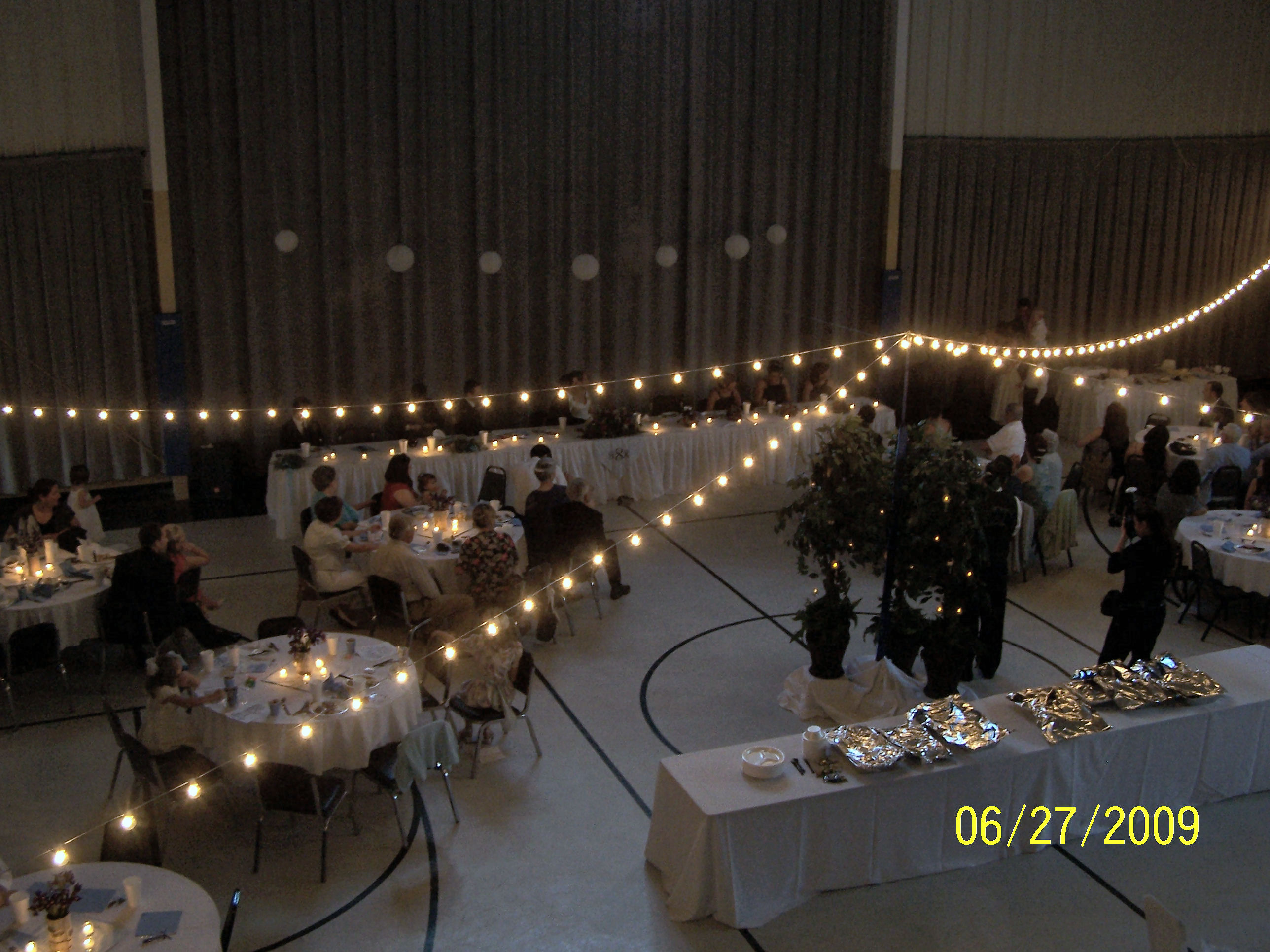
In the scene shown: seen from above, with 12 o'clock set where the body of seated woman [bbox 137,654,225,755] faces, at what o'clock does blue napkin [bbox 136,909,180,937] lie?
The blue napkin is roughly at 3 o'clock from the seated woman.

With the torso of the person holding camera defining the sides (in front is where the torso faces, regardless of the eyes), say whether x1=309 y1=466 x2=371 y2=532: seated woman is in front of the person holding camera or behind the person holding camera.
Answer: in front

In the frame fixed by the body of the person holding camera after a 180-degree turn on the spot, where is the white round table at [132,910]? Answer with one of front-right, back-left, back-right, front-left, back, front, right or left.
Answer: back-right

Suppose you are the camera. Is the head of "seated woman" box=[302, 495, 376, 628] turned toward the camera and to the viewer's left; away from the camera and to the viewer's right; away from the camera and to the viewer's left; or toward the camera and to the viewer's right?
away from the camera and to the viewer's right

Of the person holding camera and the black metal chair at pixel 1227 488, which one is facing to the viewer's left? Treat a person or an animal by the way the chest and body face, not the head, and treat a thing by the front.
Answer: the person holding camera

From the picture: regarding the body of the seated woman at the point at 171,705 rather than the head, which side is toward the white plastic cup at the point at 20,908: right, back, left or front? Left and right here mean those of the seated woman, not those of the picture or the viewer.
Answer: right

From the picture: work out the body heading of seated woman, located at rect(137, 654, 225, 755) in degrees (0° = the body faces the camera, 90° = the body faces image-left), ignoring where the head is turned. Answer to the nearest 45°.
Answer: approximately 270°

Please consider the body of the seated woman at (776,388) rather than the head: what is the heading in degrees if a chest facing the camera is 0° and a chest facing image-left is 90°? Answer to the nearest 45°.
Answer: approximately 0°

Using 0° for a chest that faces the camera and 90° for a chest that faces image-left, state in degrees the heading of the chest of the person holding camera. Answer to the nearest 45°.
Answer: approximately 90°

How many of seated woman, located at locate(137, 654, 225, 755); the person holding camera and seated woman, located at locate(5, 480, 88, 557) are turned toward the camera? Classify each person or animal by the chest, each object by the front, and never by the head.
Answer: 1
